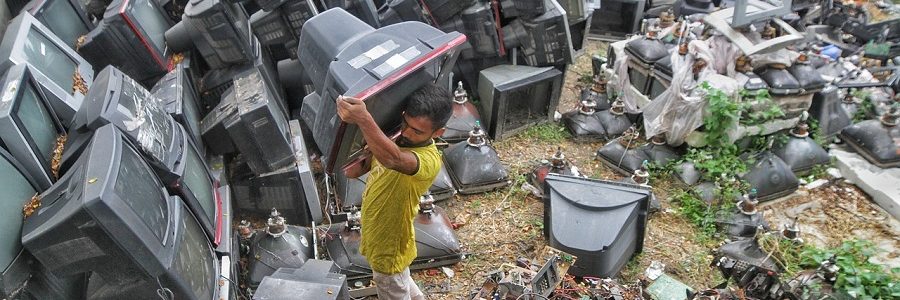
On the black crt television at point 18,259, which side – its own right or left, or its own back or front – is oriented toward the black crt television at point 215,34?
left

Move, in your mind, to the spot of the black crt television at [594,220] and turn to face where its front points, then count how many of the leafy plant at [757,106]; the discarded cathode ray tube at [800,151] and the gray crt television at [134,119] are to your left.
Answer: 1

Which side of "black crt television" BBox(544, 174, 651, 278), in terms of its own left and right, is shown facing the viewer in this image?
back

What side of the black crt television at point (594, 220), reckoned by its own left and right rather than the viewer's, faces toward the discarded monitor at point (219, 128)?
left

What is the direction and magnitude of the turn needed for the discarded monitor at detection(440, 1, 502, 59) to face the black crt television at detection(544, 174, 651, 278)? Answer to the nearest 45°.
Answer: approximately 90° to its right

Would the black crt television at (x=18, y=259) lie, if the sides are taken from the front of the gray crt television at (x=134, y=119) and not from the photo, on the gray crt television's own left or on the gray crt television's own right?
on the gray crt television's own right

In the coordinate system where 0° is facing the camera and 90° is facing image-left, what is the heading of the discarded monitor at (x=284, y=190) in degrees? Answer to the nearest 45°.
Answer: approximately 270°

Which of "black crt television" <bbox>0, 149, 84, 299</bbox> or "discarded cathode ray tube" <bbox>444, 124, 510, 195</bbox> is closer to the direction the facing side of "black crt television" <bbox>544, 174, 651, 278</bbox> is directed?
the discarded cathode ray tube

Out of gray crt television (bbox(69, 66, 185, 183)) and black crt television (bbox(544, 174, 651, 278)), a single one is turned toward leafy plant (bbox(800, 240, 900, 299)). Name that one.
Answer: gray crt television (bbox(69, 66, 185, 183))

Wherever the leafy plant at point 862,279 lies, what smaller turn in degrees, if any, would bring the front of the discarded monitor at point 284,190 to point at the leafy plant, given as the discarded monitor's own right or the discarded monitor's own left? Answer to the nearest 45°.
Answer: approximately 45° to the discarded monitor's own right

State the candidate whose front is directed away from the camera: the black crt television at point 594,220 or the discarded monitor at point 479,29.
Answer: the black crt television

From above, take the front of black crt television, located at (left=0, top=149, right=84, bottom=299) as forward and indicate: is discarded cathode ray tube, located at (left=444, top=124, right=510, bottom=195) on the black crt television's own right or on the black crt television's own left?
on the black crt television's own left

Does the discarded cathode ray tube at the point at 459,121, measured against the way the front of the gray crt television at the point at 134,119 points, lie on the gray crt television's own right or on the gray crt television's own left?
on the gray crt television's own left
